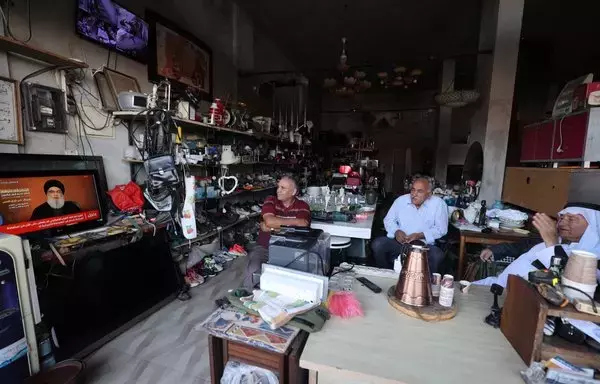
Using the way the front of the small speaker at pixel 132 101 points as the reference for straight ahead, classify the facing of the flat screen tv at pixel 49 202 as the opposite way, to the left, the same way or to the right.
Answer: the same way

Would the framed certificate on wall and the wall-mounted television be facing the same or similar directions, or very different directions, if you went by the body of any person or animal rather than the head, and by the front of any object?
same or similar directions

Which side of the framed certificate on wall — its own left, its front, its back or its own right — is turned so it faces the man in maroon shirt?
front

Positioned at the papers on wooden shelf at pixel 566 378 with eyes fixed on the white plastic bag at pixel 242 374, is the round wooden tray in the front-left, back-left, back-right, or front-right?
front-right

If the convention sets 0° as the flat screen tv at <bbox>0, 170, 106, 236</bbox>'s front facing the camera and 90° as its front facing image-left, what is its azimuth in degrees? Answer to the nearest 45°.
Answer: approximately 315°

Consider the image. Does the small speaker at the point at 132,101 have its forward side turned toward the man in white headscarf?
yes

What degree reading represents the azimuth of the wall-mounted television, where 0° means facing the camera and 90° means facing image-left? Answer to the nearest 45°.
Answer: approximately 315°

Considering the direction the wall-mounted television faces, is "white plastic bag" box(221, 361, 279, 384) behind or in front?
in front

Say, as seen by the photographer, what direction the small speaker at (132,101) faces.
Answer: facing the viewer and to the right of the viewer

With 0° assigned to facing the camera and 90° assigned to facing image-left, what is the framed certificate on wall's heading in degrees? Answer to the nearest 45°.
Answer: approximately 315°

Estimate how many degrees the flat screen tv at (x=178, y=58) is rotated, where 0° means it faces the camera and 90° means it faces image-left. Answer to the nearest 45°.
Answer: approximately 315°

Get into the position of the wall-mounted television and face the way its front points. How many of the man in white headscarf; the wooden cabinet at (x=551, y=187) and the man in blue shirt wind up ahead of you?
3

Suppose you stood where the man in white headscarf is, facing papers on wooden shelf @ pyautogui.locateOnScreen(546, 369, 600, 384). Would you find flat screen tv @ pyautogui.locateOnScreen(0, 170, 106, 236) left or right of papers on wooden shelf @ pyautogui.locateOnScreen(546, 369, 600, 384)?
right

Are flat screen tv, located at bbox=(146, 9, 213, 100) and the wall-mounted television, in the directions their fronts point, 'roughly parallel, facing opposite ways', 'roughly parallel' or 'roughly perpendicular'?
roughly parallel

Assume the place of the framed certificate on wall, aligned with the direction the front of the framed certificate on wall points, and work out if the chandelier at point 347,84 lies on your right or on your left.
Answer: on your left

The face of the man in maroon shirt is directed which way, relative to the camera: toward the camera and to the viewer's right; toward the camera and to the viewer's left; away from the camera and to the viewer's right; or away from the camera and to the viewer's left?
toward the camera and to the viewer's left

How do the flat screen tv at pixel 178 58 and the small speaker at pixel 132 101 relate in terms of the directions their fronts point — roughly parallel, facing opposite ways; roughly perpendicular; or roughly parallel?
roughly parallel

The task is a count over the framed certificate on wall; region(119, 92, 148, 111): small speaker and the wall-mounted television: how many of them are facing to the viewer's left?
0

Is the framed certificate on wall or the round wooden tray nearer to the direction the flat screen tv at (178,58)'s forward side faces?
the round wooden tray

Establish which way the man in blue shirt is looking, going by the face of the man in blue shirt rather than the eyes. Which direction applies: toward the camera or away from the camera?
toward the camera
